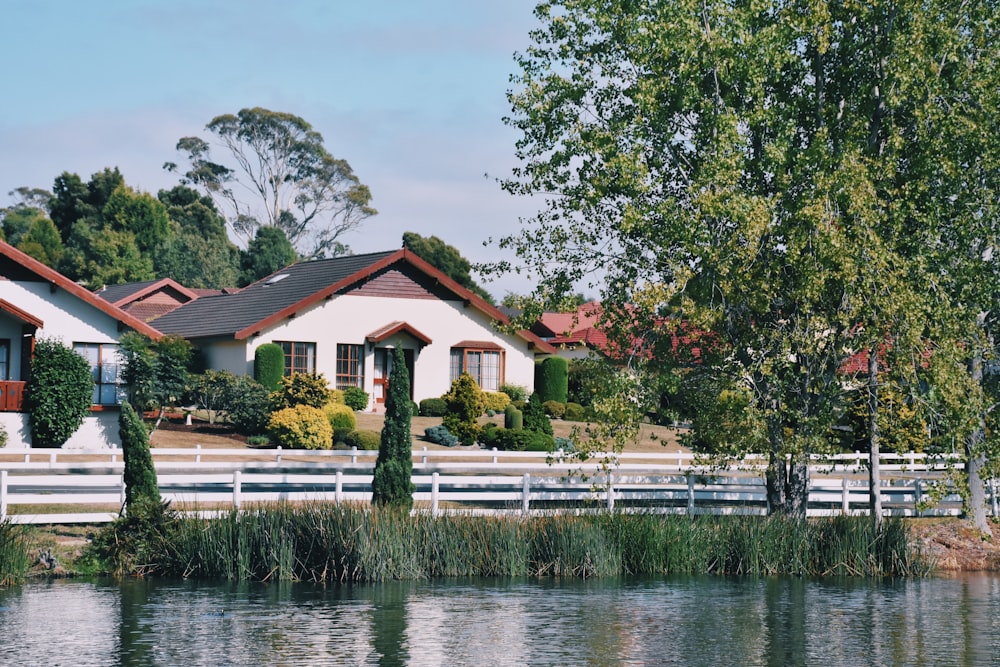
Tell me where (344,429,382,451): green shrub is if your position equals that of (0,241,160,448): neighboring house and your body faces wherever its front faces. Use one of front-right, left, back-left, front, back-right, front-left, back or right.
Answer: left

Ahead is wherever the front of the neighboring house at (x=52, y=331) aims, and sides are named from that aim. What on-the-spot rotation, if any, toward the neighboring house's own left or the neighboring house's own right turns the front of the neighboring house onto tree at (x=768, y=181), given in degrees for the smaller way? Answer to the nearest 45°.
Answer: approximately 45° to the neighboring house's own left

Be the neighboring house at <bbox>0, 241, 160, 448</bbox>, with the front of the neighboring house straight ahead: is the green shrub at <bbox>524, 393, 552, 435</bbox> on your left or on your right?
on your left

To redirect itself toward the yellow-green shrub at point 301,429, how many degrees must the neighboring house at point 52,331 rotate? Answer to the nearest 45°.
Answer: approximately 90° to its left

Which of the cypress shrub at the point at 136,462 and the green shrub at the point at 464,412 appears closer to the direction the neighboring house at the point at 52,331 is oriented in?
the cypress shrub

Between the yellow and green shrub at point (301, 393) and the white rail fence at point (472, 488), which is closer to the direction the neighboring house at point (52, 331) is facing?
the white rail fence

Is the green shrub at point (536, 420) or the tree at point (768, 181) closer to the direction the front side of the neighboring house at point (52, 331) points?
the tree

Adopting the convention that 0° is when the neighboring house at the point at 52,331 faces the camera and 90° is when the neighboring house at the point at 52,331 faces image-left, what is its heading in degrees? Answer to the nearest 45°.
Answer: approximately 0°

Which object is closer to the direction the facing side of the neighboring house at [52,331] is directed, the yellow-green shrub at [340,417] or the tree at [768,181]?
the tree
